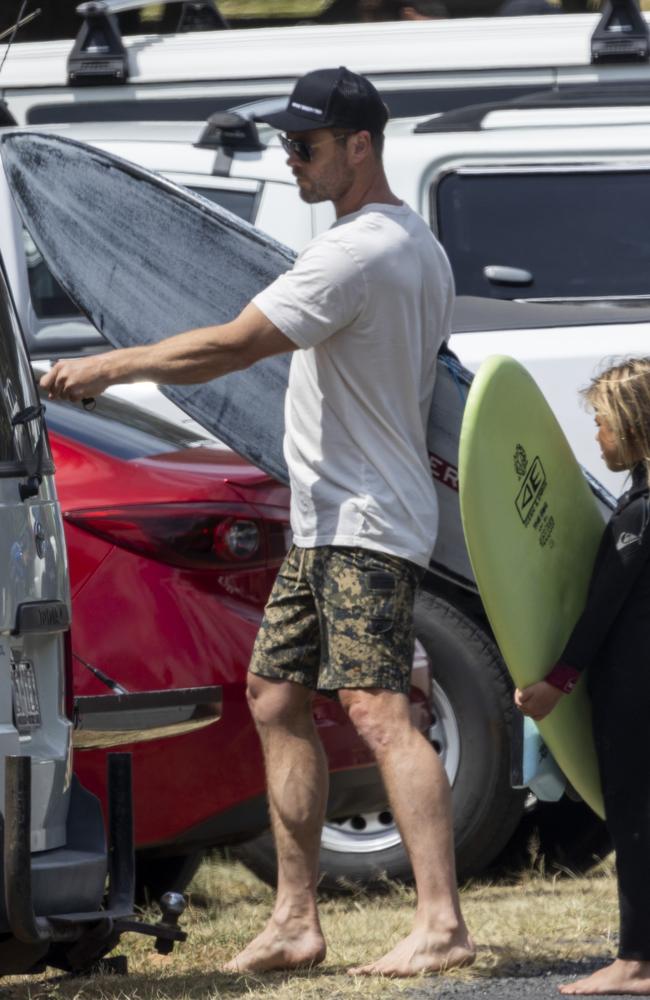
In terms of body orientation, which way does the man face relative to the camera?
to the viewer's left

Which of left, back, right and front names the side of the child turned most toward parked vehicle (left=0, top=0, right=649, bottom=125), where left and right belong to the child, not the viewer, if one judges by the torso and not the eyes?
right

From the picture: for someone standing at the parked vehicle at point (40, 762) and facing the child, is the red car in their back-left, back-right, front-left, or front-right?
front-left

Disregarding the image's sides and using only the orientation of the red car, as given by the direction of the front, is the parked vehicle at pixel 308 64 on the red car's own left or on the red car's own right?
on the red car's own right

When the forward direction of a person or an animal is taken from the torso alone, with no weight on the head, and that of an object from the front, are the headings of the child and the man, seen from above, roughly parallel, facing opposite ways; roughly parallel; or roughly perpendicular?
roughly parallel

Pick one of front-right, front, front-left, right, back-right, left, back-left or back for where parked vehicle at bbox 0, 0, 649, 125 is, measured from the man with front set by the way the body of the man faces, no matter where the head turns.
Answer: right

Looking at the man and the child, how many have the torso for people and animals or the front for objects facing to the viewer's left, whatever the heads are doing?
2

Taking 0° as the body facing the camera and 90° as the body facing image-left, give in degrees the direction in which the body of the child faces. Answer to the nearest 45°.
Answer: approximately 90°

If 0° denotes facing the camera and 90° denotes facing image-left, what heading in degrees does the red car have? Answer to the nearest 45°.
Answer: approximately 135°

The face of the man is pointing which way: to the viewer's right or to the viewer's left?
to the viewer's left

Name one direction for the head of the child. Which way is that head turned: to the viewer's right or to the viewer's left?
to the viewer's left

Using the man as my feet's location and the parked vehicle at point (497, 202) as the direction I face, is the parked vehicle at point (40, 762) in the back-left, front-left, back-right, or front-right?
back-left
